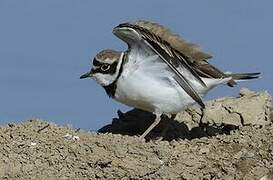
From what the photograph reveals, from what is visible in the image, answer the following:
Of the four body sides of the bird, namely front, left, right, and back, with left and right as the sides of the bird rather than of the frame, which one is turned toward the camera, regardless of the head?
left
